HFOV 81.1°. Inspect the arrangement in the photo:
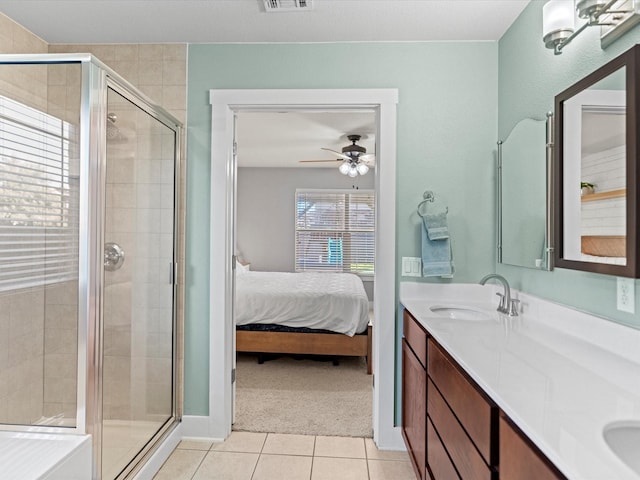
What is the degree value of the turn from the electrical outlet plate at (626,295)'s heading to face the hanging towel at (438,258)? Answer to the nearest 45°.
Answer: approximately 90° to its right

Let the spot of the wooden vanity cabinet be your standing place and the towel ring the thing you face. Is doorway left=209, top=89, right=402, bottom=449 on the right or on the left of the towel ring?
left

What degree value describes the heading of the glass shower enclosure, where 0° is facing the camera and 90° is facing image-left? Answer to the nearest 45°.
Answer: approximately 315°

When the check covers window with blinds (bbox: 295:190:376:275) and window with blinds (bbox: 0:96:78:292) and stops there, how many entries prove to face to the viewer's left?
0

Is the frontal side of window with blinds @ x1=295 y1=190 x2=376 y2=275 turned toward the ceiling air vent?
yes

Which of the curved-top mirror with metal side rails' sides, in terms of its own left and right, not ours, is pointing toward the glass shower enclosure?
front

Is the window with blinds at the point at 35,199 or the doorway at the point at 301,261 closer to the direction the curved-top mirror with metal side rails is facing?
the window with blinds

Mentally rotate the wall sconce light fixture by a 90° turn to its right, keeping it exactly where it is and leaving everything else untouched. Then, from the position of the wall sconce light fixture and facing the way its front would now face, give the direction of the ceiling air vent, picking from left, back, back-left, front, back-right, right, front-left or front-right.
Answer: front-left

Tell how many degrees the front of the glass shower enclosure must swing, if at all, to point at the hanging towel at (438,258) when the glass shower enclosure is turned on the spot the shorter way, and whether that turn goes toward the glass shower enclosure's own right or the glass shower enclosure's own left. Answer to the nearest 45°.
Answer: approximately 45° to the glass shower enclosure's own left

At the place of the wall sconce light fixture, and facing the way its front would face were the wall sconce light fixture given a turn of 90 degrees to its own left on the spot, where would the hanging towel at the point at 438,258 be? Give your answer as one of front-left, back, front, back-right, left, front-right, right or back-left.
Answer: back

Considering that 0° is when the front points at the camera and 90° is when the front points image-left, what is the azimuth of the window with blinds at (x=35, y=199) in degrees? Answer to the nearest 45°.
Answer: approximately 315°
